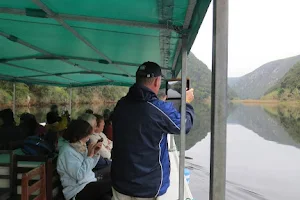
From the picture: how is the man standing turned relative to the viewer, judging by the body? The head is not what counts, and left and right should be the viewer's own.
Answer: facing away from the viewer and to the right of the viewer

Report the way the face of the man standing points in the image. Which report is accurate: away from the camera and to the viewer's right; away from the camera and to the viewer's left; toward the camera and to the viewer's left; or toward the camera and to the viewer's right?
away from the camera and to the viewer's right

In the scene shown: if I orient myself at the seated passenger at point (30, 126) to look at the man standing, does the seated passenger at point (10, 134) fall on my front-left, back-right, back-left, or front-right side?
front-right

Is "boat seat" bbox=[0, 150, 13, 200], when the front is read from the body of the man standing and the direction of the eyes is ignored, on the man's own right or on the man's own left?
on the man's own left

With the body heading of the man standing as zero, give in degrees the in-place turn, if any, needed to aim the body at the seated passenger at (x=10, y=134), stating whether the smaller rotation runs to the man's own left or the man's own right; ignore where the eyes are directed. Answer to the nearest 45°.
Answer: approximately 90° to the man's own left

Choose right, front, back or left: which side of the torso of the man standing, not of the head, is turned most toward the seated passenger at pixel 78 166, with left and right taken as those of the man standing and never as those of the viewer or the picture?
left

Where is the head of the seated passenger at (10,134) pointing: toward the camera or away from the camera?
away from the camera

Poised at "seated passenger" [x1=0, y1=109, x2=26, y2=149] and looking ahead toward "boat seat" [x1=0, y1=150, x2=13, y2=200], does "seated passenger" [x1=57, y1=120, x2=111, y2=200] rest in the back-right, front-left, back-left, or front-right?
front-left

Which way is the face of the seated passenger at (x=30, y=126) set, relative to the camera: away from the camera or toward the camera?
away from the camera

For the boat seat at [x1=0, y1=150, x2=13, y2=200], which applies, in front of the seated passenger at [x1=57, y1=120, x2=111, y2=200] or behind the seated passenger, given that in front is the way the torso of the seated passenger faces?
behind

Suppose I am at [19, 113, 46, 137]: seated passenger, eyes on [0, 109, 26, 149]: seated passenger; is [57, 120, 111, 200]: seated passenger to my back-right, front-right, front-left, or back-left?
front-left
